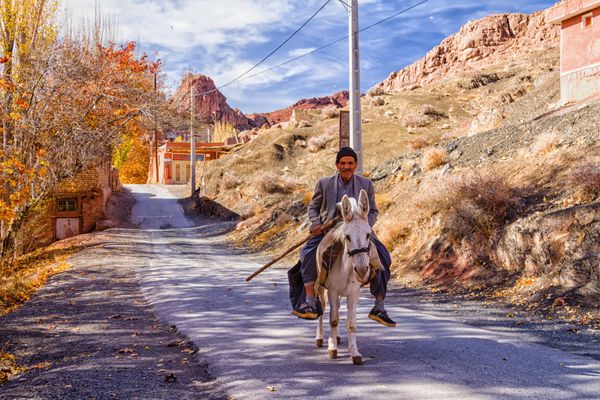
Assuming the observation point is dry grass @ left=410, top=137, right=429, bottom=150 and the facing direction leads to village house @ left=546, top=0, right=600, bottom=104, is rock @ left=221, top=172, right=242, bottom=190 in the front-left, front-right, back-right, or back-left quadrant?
back-right

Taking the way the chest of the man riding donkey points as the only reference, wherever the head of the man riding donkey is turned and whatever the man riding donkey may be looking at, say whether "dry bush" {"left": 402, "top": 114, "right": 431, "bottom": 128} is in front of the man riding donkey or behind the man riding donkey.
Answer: behind

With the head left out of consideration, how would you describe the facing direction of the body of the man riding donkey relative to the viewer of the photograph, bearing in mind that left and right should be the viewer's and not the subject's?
facing the viewer

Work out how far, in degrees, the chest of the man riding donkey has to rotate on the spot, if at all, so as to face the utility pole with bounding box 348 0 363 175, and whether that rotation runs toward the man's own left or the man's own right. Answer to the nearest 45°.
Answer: approximately 180°

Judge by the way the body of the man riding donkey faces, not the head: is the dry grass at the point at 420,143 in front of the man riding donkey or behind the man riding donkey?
behind

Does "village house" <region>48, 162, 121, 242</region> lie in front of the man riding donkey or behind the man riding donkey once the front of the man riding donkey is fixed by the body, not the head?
behind

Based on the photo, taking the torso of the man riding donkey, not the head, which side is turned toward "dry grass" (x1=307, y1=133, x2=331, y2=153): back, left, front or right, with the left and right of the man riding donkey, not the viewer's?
back

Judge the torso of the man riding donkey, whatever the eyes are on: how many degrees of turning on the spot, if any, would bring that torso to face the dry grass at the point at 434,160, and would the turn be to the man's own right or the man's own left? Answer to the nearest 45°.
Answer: approximately 180°

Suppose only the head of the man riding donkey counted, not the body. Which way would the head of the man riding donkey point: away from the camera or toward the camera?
toward the camera

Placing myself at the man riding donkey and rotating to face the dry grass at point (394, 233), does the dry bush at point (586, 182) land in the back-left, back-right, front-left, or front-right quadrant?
front-right

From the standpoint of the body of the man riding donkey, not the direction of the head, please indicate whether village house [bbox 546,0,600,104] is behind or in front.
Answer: behind
